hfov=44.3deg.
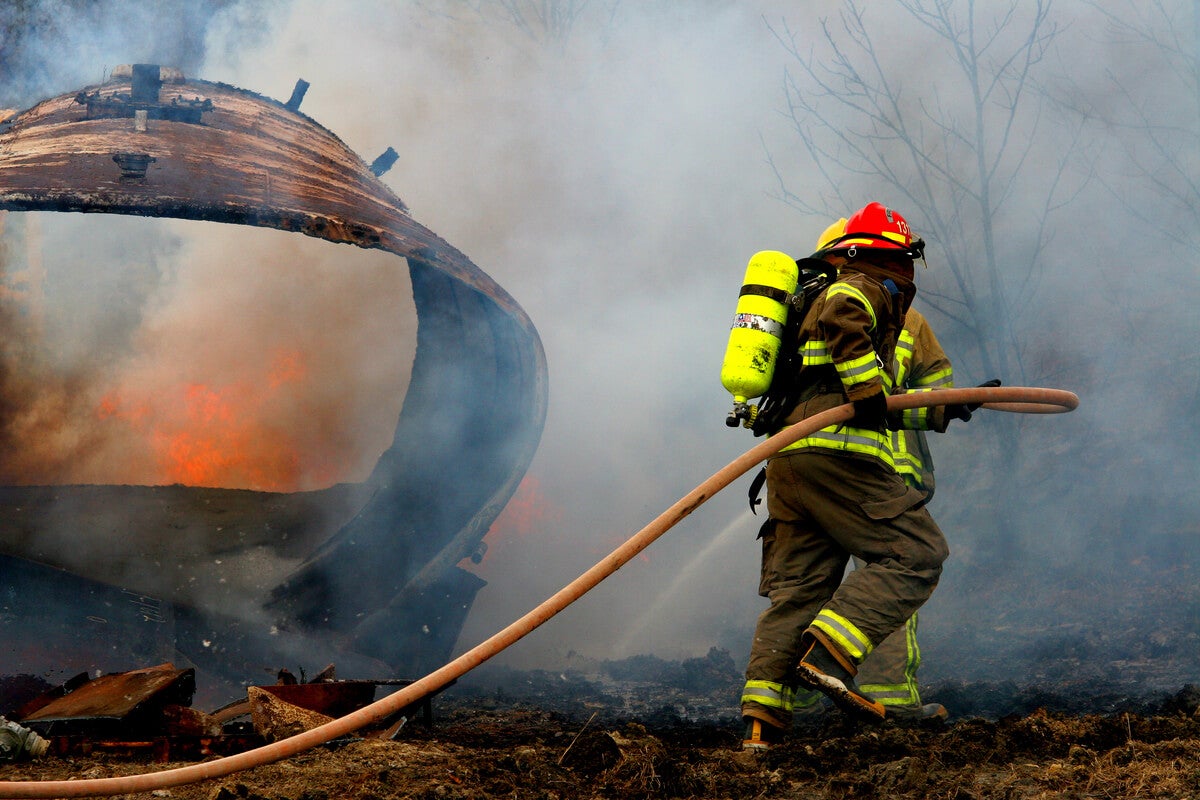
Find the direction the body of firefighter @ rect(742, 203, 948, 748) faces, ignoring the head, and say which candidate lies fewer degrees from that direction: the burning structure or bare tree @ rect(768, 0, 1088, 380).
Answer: the bare tree

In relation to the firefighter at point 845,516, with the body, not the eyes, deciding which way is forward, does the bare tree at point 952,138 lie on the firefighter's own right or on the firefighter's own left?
on the firefighter's own left

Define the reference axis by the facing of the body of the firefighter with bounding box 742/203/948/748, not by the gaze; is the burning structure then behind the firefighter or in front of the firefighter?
behind

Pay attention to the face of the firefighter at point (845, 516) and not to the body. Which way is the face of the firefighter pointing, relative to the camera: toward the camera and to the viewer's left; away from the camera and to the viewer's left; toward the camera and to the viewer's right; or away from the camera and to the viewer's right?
away from the camera and to the viewer's right

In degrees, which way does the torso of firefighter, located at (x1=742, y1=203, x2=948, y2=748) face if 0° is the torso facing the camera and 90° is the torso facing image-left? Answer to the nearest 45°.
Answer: approximately 270°
